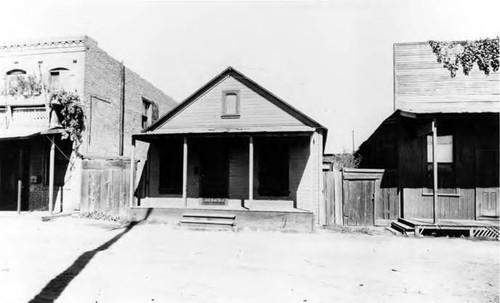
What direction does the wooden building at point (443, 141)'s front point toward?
toward the camera

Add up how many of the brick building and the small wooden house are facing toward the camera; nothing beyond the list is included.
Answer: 2

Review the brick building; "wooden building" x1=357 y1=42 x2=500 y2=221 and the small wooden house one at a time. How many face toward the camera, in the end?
3

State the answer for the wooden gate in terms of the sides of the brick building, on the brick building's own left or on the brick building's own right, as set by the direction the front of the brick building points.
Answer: on the brick building's own left

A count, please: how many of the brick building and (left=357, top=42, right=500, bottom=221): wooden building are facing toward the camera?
2

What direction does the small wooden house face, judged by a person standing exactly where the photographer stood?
facing the viewer

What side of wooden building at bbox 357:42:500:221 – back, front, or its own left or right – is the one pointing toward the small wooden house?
right

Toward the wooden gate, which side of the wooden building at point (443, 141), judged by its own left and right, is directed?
right

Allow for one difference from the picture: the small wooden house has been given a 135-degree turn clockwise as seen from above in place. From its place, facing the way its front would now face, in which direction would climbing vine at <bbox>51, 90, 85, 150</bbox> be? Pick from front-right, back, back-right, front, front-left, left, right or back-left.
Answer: front-left
